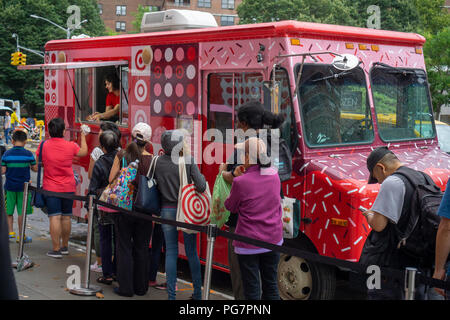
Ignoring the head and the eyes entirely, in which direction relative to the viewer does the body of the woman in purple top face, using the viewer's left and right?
facing away from the viewer and to the left of the viewer

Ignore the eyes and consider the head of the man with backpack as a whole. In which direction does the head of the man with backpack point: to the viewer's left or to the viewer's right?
to the viewer's left

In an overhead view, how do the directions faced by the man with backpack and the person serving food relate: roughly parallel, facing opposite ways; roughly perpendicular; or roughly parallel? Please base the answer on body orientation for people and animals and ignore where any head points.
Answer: roughly perpendicular

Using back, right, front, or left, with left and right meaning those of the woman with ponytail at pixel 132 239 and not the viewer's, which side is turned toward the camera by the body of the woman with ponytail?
back

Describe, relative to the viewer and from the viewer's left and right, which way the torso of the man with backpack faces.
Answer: facing to the left of the viewer
